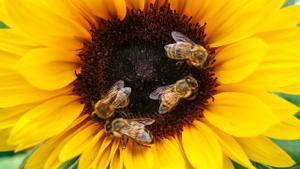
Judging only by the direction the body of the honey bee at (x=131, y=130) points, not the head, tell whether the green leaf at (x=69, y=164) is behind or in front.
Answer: in front

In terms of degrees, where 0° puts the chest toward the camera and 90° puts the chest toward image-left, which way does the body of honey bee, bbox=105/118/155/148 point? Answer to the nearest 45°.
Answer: approximately 90°

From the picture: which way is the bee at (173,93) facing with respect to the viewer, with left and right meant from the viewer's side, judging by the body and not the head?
facing away from the viewer and to the right of the viewer
